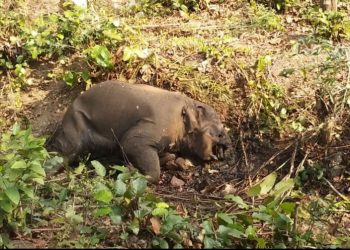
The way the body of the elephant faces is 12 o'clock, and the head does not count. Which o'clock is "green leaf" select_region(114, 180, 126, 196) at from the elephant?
The green leaf is roughly at 3 o'clock from the elephant.

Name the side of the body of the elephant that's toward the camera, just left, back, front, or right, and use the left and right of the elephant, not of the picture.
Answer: right

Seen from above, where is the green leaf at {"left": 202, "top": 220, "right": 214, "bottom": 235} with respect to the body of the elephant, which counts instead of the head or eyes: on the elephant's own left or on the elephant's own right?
on the elephant's own right

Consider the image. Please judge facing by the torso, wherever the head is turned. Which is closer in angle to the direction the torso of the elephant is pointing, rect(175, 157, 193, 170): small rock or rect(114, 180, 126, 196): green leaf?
the small rock

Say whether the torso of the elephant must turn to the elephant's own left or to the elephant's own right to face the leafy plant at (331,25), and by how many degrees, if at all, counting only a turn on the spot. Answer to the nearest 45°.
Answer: approximately 45° to the elephant's own left

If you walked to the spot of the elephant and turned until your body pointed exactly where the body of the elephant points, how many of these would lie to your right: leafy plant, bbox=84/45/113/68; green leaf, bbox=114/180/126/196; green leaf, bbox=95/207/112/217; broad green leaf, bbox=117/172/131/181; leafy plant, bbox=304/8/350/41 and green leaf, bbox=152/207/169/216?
4

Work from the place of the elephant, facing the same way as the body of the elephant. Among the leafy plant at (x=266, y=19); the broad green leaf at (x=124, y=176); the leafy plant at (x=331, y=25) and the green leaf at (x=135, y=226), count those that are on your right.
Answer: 2

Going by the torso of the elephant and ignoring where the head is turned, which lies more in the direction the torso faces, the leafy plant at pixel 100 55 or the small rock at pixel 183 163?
the small rock

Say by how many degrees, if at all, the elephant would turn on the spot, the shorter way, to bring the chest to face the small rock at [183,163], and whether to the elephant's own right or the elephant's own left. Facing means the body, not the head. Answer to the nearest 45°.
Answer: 0° — it already faces it

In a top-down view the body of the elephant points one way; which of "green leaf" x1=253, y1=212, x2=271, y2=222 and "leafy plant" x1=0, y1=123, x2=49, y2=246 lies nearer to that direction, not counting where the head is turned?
the green leaf

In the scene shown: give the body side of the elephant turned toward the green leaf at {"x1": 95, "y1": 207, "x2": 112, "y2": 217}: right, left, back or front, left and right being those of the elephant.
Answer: right
